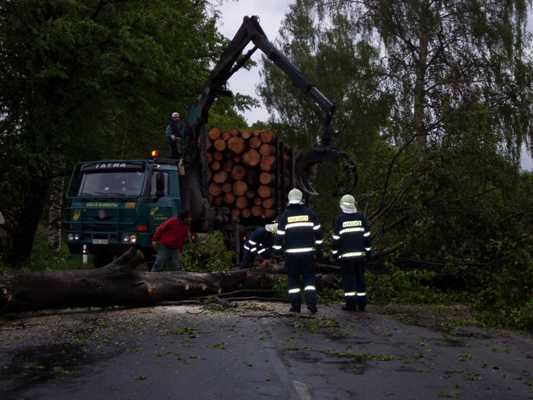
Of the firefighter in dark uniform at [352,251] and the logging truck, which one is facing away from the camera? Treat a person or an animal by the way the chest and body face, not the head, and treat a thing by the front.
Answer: the firefighter in dark uniform

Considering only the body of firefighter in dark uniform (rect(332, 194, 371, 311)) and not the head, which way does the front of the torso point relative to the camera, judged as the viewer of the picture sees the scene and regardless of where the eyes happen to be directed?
away from the camera

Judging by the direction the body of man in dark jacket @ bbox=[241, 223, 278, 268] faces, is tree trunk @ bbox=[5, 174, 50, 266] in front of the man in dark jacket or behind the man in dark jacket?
behind

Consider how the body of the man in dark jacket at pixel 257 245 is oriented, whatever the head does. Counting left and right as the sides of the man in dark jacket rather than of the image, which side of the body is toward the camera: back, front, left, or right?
right

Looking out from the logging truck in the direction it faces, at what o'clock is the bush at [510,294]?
The bush is roughly at 9 o'clock from the logging truck.

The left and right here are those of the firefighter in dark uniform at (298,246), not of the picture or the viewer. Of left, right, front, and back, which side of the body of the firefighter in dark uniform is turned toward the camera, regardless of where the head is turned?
back

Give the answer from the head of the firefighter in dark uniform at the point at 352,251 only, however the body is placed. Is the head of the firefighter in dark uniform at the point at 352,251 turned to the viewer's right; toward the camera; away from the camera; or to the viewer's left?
away from the camera
